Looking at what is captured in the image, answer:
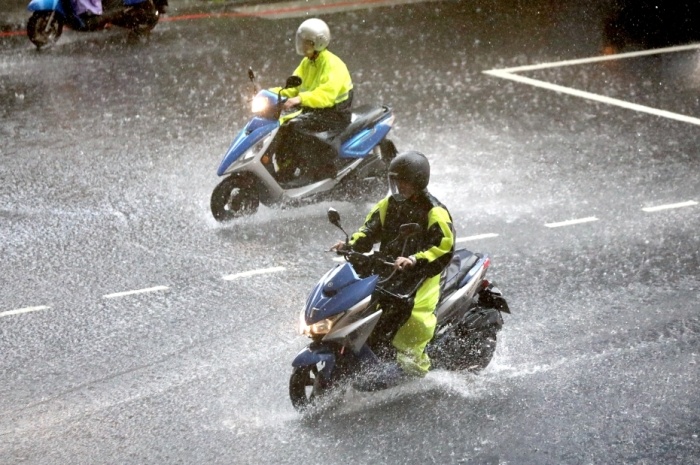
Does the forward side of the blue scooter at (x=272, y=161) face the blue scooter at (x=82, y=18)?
no

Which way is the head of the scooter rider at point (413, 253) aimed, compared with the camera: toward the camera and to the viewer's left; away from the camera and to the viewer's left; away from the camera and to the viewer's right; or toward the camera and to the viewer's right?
toward the camera and to the viewer's left

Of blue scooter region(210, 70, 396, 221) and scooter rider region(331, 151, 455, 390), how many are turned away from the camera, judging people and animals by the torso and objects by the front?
0

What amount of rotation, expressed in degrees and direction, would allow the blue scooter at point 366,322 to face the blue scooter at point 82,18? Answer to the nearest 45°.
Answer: approximately 90° to its right

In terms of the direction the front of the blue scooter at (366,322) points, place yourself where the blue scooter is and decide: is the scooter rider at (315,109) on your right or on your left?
on your right

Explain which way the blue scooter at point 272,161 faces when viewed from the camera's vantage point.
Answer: facing the viewer and to the left of the viewer

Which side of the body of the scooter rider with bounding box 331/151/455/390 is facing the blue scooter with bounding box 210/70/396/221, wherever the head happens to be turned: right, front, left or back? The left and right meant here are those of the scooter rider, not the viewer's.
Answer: right

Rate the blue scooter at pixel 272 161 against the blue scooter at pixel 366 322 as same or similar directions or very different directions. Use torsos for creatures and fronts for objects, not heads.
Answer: same or similar directions

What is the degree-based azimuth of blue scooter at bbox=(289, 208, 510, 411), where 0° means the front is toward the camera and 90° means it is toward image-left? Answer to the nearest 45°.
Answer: approximately 45°

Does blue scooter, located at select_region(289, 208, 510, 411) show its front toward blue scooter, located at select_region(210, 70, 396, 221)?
no

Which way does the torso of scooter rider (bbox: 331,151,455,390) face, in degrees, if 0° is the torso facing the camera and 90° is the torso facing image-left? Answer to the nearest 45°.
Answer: approximately 45°

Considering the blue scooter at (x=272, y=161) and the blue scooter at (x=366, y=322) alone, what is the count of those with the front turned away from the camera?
0

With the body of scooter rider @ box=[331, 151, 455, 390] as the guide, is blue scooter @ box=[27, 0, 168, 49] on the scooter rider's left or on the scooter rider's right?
on the scooter rider's right
